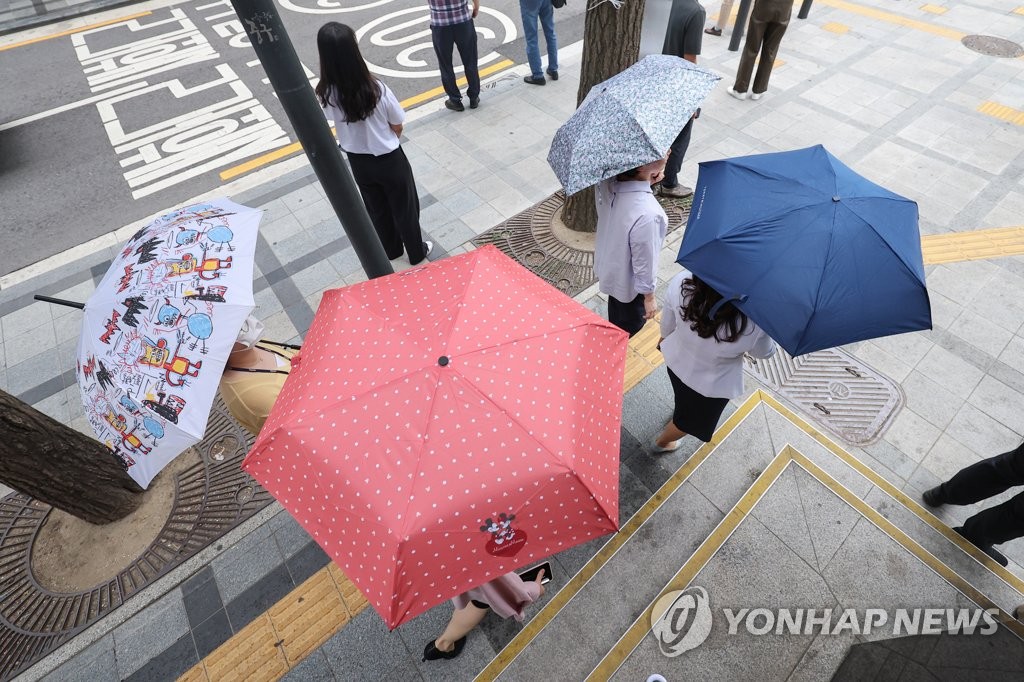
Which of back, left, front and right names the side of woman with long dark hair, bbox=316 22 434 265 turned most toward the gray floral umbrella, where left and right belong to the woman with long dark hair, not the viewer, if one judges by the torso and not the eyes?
right

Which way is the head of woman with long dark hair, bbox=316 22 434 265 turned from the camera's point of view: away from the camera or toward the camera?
away from the camera

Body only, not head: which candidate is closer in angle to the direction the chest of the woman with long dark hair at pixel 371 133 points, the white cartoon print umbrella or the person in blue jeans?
the person in blue jeans

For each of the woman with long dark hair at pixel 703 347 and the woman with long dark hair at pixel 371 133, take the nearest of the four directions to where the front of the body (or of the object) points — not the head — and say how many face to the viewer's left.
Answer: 0

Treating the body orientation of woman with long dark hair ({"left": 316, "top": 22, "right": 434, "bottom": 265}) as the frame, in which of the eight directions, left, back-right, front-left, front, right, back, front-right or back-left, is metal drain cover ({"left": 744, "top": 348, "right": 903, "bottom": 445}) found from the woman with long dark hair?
right

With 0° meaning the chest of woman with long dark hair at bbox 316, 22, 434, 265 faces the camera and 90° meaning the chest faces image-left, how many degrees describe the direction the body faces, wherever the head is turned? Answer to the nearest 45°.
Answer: approximately 225°

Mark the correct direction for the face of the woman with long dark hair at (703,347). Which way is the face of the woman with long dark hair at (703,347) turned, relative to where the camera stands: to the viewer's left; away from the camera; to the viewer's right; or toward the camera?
away from the camera
